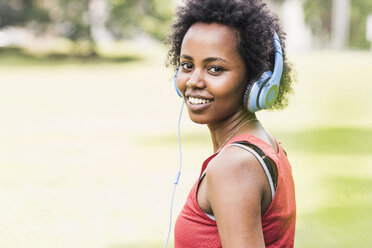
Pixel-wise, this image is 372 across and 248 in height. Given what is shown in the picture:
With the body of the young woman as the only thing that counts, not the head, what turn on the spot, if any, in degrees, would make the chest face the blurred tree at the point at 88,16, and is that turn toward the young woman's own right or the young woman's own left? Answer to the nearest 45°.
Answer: approximately 90° to the young woman's own right

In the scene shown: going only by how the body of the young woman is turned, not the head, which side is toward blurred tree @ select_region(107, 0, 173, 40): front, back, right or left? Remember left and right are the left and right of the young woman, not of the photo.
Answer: right

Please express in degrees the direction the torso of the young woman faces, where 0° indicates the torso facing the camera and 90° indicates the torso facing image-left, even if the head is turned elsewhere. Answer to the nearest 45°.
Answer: approximately 90°
